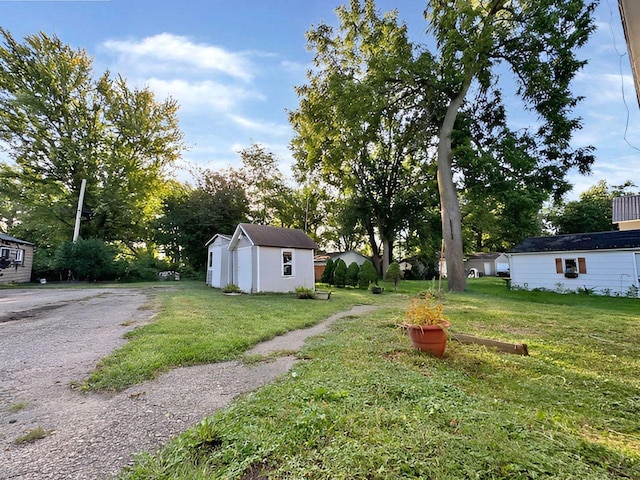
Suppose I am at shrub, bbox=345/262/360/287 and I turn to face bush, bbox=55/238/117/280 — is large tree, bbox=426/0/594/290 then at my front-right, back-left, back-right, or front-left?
back-left

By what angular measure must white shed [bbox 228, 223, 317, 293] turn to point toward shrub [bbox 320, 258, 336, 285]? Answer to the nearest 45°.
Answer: approximately 180°

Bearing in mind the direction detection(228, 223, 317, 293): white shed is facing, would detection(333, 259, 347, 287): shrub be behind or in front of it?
behind

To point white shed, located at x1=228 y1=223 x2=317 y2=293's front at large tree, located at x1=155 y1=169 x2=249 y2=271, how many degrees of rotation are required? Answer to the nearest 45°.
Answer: approximately 90° to its right

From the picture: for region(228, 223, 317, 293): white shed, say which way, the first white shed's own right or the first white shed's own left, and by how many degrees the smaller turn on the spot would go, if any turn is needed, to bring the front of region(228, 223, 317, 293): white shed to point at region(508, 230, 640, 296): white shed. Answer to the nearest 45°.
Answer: approximately 135° to the first white shed's own left

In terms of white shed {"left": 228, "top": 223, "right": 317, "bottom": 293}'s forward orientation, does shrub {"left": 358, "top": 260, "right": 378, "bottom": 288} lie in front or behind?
behind

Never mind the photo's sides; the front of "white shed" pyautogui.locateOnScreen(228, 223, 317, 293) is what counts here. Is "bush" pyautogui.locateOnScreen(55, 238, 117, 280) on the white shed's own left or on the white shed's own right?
on the white shed's own right

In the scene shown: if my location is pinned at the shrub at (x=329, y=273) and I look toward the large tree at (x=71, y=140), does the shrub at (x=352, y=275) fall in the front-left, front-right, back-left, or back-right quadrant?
back-left

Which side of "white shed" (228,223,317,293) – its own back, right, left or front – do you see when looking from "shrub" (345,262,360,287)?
back

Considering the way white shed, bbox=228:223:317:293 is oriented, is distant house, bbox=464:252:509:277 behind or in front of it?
behind

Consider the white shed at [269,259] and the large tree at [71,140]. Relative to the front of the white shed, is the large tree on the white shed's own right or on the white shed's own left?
on the white shed's own right

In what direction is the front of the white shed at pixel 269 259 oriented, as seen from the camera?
facing the viewer and to the left of the viewer
